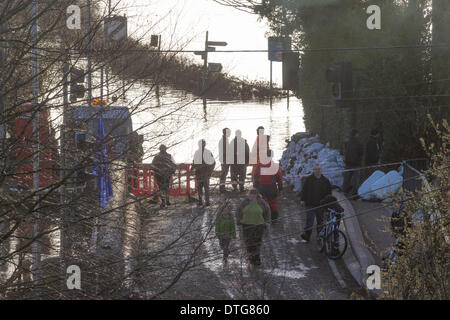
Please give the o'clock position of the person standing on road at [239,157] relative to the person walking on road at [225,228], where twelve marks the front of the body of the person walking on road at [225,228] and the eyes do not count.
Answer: the person standing on road at [239,157] is roughly at 6 o'clock from the person walking on road at [225,228].

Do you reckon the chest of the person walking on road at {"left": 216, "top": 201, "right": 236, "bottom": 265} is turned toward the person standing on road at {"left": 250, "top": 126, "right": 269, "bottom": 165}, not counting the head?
yes

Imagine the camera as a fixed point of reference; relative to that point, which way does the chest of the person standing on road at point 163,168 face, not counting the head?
away from the camera

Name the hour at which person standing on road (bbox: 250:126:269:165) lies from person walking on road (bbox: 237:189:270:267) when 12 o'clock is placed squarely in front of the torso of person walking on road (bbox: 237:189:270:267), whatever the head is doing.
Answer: person standing on road (bbox: 250:126:269:165) is roughly at 6 o'clock from person walking on road (bbox: 237:189:270:267).

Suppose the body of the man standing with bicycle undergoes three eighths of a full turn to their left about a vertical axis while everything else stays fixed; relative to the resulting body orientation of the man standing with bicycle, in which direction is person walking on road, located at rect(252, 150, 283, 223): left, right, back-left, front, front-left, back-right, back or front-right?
left

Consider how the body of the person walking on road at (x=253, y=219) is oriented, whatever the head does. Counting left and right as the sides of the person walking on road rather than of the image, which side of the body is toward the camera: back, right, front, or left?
front
